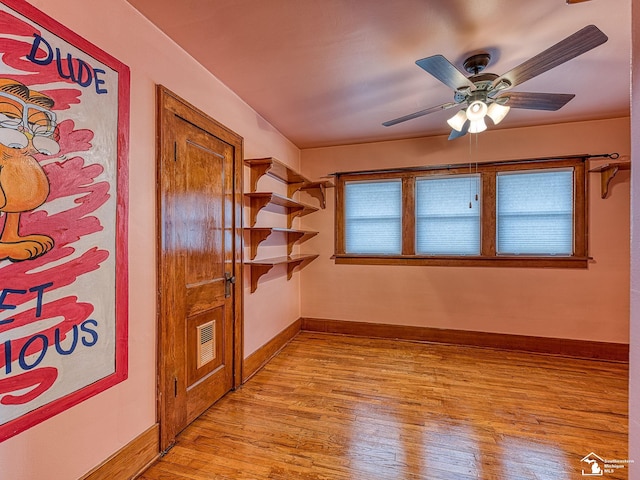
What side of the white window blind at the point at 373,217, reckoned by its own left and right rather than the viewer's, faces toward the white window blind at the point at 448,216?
left

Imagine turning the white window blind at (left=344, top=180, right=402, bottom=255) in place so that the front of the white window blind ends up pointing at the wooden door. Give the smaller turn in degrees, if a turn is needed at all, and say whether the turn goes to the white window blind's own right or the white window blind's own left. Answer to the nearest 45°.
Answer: approximately 45° to the white window blind's own right

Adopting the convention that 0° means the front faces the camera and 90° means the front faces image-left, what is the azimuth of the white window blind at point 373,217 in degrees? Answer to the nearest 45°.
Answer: approximately 0°

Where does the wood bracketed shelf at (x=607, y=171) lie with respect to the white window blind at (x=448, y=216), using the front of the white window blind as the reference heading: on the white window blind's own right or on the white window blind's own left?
on the white window blind's own left

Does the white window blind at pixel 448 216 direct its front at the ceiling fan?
yes

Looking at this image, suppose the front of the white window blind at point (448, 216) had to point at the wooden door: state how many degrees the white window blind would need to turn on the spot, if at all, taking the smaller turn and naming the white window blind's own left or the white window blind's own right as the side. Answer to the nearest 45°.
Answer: approximately 45° to the white window blind's own right

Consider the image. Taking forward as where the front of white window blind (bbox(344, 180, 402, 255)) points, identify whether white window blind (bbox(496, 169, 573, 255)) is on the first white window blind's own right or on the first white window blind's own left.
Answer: on the first white window blind's own left

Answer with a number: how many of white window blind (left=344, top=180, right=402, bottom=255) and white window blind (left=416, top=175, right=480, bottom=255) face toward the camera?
2

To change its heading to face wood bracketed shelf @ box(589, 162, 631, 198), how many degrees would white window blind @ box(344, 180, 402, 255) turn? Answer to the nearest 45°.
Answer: approximately 90° to its left

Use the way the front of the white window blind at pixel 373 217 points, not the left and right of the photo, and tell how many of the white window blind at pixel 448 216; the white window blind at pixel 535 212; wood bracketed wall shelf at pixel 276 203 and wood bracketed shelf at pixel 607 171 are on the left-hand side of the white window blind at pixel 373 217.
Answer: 3

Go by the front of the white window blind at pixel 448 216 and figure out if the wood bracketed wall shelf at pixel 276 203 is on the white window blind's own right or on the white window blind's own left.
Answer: on the white window blind's own right

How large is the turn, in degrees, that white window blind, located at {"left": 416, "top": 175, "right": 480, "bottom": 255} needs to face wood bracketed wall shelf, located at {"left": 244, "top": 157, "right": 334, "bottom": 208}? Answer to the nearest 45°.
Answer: approximately 45° to its right
